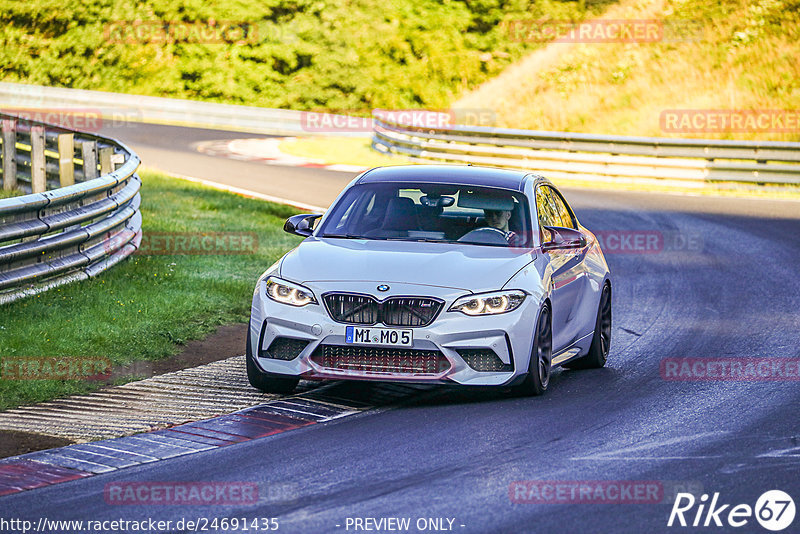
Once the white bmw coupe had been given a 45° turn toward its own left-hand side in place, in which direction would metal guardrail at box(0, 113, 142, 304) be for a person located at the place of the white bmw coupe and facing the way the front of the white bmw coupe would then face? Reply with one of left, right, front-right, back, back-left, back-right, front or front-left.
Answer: back-right

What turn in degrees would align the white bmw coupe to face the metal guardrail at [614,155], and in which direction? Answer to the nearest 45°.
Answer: approximately 135° to its right

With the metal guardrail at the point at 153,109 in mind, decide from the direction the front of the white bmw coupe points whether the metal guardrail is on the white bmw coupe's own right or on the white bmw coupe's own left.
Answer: on the white bmw coupe's own right

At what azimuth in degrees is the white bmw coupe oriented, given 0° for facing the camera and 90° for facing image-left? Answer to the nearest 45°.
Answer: approximately 45°
